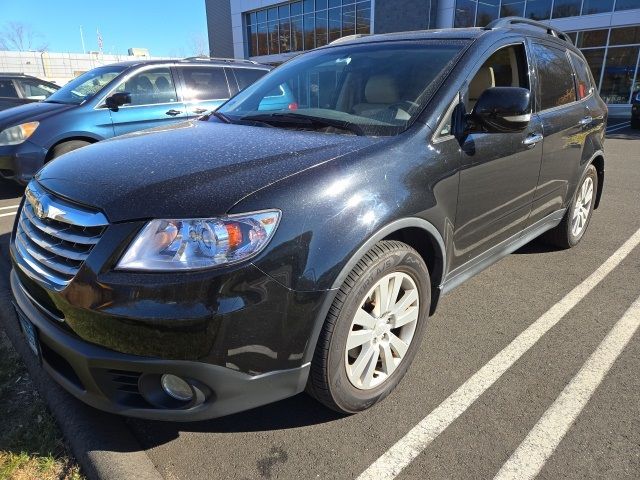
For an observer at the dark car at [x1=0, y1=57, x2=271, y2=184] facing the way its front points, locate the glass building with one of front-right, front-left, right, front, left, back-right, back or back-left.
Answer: back

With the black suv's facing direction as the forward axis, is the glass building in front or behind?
behind

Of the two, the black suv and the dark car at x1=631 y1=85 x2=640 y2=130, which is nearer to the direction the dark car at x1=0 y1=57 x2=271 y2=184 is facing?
the black suv

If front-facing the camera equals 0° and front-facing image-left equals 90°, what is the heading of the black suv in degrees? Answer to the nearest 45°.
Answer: approximately 45°

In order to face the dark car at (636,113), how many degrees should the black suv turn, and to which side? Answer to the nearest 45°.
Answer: approximately 180°

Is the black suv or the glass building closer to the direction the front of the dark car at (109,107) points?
the black suv

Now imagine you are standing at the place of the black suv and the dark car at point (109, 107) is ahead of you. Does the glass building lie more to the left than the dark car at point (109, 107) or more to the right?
right

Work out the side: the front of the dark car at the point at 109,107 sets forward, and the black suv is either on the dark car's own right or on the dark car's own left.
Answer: on the dark car's own left

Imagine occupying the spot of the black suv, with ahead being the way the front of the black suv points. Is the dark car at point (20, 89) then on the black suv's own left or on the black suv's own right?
on the black suv's own right
